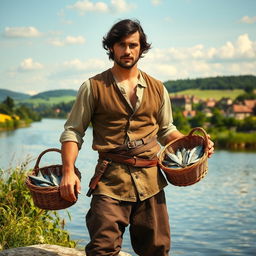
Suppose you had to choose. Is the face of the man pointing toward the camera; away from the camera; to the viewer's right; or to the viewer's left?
toward the camera

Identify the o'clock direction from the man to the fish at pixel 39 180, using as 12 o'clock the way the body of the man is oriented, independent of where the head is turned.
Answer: The fish is roughly at 3 o'clock from the man.

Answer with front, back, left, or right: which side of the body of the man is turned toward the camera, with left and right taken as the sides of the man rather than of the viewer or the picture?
front
